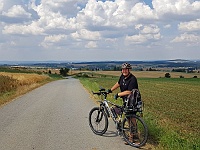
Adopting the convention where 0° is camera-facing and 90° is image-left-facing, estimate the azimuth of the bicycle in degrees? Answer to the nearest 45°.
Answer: approximately 135°
